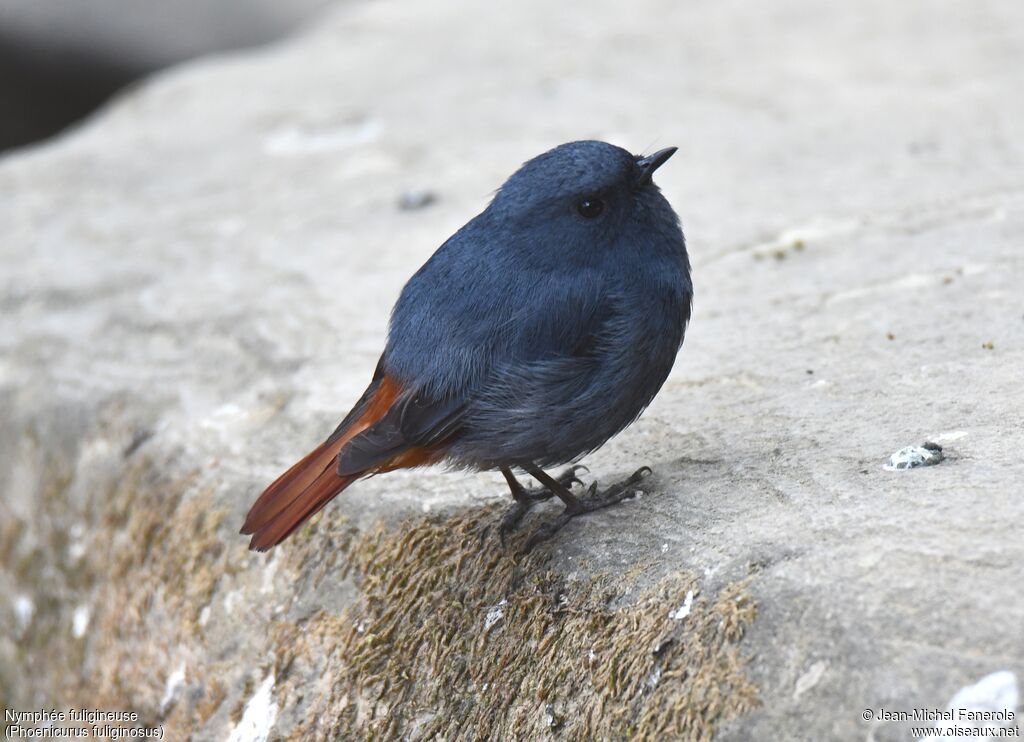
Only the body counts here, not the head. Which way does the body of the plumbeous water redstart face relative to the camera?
to the viewer's right
